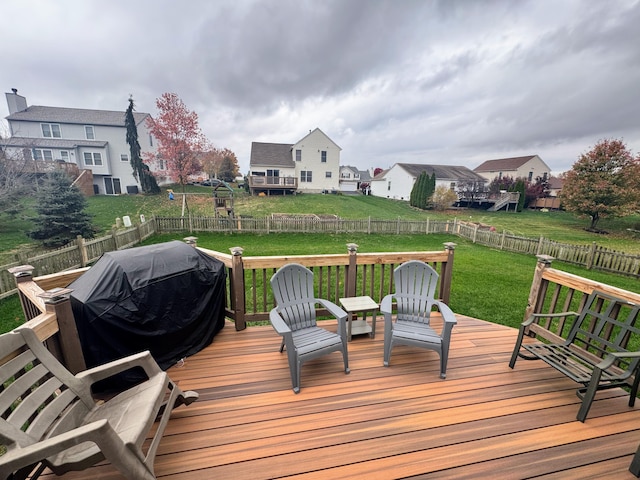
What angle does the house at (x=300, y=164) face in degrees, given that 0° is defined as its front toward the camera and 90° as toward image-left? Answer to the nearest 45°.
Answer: approximately 180°

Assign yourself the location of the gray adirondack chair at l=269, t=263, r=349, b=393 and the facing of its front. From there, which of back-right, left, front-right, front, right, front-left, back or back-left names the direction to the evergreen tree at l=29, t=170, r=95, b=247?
back

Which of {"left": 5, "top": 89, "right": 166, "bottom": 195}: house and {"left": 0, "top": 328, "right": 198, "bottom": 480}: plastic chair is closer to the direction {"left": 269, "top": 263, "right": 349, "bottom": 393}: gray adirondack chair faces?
the plastic chair

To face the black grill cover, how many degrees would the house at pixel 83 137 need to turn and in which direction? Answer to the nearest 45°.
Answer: approximately 180°

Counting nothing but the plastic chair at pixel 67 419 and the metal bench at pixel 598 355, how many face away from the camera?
0

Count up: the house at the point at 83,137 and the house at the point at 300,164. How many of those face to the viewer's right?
0

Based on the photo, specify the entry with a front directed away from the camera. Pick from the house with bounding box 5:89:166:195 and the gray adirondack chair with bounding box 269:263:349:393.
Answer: the house

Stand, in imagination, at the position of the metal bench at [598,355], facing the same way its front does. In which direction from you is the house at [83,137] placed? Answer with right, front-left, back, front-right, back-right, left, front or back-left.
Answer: front-right

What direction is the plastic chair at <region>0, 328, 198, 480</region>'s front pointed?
to the viewer's right

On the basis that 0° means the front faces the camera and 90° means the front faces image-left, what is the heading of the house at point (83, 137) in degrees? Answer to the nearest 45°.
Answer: approximately 180°

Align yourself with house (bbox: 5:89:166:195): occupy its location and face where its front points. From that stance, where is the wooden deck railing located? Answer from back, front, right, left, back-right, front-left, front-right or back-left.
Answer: back

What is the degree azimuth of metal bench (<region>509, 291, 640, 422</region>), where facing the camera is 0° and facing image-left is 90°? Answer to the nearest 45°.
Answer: approximately 45°

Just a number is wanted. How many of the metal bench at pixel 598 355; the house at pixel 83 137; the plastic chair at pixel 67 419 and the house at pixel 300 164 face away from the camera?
2

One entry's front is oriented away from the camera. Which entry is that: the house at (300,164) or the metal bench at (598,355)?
the house

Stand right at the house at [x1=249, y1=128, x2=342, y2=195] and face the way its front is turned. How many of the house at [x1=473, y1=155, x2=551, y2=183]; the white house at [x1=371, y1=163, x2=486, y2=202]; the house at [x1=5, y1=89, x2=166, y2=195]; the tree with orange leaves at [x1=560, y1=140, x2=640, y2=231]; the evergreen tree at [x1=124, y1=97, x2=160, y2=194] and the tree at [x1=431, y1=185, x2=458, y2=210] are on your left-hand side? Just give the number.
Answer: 2
